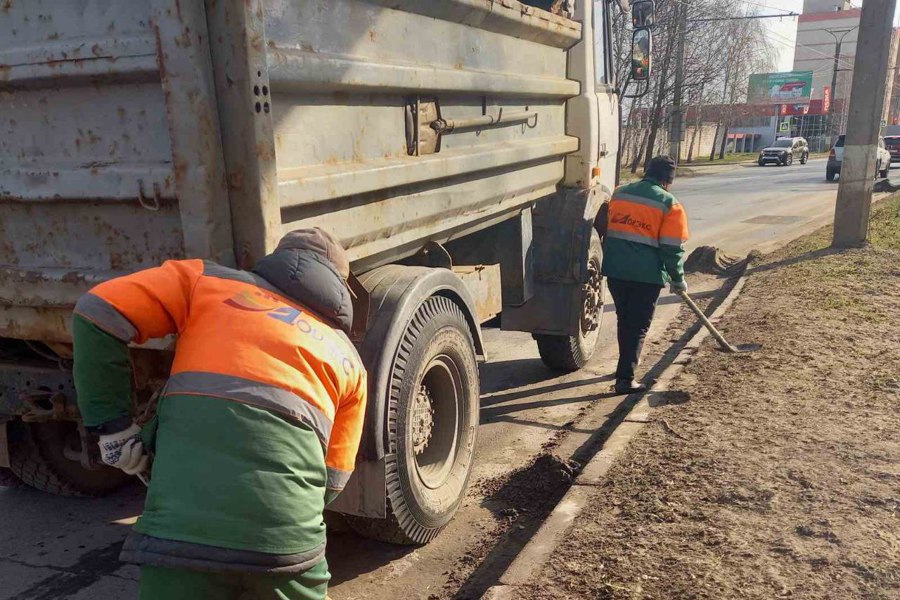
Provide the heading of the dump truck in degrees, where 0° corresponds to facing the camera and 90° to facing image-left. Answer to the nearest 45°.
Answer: approximately 225°

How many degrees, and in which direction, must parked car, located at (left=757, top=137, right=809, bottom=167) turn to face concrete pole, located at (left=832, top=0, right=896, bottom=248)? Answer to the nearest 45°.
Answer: approximately 45° to its left

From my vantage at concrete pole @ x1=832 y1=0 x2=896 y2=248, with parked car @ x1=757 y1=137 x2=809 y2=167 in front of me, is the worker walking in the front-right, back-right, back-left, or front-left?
back-left

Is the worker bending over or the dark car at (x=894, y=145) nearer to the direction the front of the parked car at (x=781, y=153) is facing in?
the worker bending over

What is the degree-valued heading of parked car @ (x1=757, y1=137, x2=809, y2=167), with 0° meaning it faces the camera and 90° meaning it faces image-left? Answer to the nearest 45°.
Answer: approximately 45°

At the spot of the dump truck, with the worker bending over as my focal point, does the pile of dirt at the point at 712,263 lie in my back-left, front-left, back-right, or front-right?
back-left

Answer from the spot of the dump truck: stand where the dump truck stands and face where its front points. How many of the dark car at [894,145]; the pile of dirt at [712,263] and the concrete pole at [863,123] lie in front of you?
3
